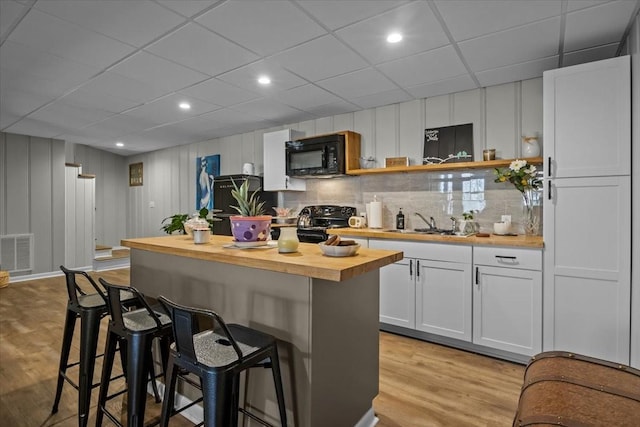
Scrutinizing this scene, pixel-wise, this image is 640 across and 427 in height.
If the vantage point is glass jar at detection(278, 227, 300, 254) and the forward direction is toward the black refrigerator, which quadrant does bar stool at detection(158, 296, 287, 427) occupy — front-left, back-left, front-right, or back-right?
back-left

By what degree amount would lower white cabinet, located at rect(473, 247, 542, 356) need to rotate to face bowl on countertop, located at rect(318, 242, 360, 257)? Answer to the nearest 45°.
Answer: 0° — it already faces it

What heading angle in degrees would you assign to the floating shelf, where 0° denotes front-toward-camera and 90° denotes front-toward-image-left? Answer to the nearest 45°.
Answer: approximately 0°

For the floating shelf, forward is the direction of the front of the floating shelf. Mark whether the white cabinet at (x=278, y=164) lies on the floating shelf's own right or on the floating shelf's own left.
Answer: on the floating shelf's own right

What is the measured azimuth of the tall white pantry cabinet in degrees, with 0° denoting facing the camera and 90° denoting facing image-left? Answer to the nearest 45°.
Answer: approximately 45°

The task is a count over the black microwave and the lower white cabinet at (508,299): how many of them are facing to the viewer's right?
0
